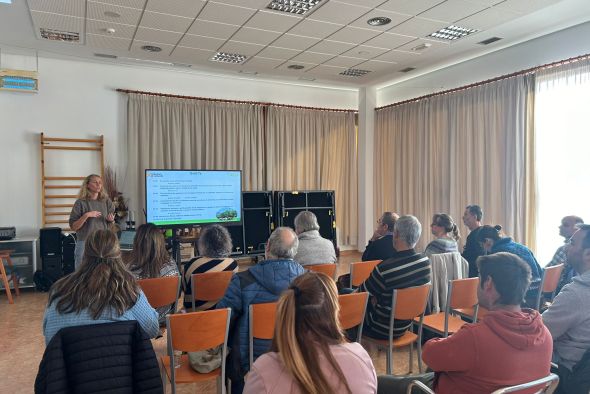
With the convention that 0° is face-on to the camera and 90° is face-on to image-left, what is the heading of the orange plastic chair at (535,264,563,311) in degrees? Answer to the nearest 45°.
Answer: approximately 135°

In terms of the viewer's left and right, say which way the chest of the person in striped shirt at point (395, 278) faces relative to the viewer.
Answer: facing away from the viewer and to the left of the viewer

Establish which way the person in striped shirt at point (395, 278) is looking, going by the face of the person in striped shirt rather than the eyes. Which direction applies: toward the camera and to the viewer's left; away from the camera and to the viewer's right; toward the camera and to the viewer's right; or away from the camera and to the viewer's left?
away from the camera and to the viewer's left

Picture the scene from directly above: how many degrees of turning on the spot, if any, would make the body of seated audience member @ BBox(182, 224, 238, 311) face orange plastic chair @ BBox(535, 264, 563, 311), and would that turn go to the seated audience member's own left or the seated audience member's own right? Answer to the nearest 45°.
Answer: approximately 90° to the seated audience member's own right

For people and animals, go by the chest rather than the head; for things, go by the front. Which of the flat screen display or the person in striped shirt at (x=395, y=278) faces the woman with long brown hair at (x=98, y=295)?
the flat screen display

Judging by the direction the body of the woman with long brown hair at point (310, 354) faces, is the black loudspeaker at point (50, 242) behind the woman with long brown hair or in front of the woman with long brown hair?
in front

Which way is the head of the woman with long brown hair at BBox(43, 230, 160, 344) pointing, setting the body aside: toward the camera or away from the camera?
away from the camera

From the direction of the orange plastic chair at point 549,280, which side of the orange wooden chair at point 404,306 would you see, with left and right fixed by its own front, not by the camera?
right

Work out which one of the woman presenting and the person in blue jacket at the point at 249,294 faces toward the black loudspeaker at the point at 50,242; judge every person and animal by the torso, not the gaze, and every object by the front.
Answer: the person in blue jacket

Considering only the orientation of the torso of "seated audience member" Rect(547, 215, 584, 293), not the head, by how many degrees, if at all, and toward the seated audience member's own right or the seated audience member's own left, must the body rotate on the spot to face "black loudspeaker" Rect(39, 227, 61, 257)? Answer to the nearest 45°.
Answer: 0° — they already face it

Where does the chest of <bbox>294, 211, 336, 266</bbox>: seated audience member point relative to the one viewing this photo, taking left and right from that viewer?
facing away from the viewer and to the left of the viewer

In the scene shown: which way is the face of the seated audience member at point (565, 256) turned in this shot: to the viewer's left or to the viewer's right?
to the viewer's left

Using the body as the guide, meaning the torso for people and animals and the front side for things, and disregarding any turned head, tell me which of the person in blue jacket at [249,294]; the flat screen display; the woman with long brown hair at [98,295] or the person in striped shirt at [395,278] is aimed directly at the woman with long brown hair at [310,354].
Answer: the flat screen display

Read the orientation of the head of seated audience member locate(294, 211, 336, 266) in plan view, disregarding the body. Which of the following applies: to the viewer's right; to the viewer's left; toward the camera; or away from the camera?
away from the camera
